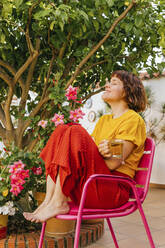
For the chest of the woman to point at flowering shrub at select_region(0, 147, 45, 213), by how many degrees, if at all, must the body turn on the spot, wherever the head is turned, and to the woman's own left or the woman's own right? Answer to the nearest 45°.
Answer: approximately 45° to the woman's own right

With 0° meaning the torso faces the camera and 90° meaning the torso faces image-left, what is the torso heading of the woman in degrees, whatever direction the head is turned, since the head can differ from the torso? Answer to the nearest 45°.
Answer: approximately 90°

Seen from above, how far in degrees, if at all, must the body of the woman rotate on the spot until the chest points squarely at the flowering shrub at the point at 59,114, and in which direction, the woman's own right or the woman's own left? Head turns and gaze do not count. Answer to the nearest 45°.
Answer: approximately 90° to the woman's own right
